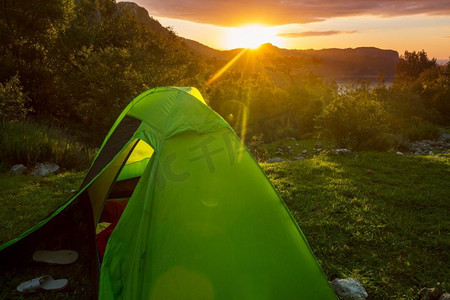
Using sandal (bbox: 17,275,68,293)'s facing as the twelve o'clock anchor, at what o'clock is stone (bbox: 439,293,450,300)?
The stone is roughly at 7 o'clock from the sandal.

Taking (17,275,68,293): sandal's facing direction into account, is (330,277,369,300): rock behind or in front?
behind

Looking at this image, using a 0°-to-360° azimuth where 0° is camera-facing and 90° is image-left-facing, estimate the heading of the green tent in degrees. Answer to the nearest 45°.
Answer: approximately 45°

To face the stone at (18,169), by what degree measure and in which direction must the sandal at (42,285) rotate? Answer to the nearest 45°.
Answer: approximately 90° to its right

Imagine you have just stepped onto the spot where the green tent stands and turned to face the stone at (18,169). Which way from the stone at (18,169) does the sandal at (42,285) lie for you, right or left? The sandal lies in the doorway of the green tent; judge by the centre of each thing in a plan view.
left

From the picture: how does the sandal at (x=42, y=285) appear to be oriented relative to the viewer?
to the viewer's left

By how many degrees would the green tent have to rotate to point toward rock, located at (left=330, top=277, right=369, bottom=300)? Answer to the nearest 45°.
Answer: approximately 135° to its left

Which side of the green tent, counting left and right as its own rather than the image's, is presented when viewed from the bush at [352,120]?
back

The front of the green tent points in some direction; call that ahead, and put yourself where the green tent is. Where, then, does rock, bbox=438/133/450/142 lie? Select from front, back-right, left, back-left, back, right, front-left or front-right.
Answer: back

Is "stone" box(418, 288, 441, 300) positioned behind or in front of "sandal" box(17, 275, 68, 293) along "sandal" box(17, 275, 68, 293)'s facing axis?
behind
